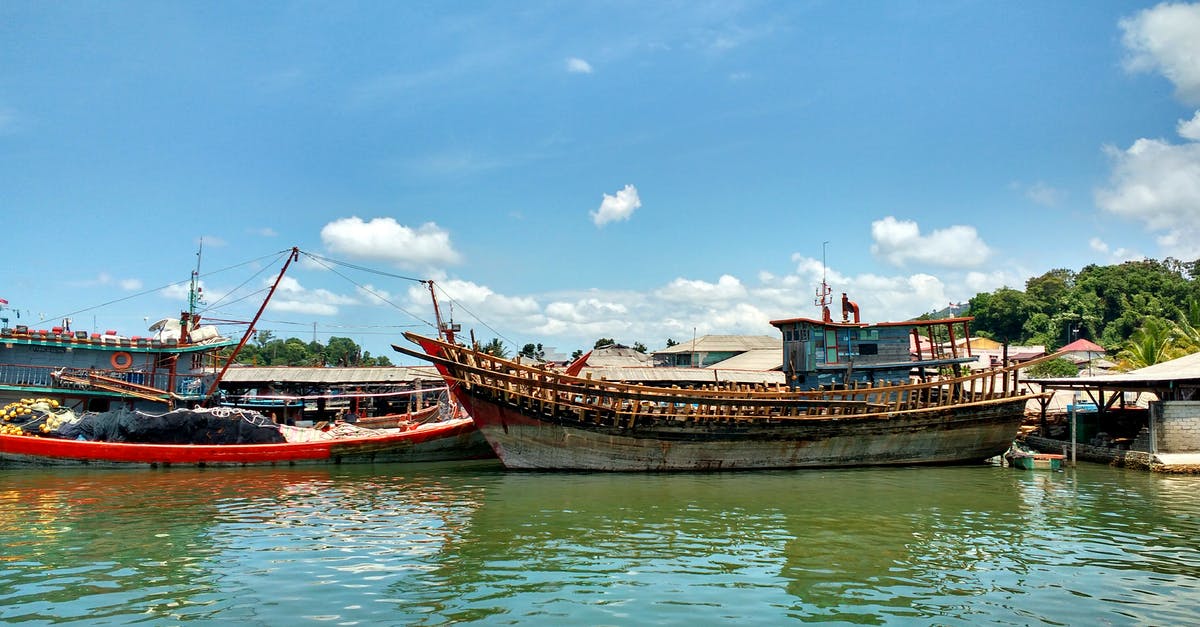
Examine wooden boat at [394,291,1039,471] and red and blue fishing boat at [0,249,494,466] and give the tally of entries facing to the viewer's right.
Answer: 1

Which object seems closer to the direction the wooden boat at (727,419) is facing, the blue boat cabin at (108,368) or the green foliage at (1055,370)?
the blue boat cabin

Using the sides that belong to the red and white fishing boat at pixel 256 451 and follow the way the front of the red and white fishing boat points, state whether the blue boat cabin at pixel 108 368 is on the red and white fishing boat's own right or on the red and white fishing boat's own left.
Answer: on the red and white fishing boat's own left

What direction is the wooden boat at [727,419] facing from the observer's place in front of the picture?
facing to the left of the viewer

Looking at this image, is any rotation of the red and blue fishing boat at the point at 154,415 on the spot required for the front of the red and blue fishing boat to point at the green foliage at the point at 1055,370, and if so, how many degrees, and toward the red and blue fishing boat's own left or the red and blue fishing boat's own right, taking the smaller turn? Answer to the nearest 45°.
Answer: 0° — it already faces it

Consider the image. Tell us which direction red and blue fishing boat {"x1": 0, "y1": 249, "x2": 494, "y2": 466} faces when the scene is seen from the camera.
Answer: facing to the right of the viewer

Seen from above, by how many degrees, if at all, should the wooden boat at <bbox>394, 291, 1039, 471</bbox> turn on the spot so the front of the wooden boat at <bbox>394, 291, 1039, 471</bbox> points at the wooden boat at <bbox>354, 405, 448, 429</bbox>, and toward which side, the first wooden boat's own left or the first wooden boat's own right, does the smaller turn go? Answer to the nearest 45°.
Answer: approximately 45° to the first wooden boat's own right

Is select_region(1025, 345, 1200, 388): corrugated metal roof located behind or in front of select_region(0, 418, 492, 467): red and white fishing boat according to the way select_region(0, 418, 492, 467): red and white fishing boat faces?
in front

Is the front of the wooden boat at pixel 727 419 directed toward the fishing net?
yes

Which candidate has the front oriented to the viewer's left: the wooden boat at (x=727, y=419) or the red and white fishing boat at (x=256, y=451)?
the wooden boat

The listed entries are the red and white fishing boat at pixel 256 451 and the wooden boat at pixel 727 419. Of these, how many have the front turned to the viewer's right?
1
